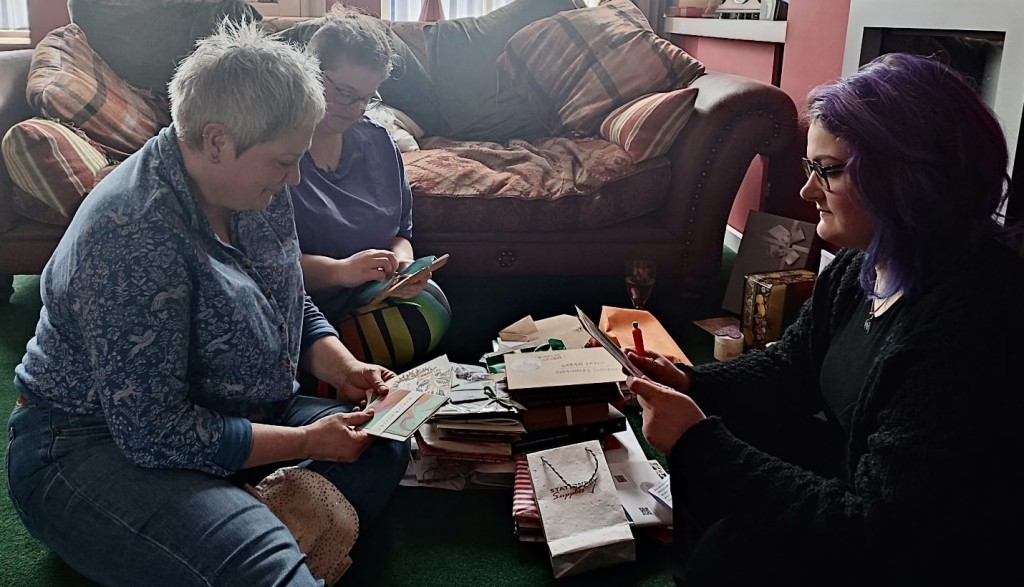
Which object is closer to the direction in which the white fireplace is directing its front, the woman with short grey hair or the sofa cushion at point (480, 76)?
the woman with short grey hair

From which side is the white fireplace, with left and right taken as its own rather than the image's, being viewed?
front

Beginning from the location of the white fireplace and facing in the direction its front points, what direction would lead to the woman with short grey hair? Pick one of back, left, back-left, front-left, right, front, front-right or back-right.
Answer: front-right

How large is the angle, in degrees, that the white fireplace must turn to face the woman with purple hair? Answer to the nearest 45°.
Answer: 0° — it already faces them

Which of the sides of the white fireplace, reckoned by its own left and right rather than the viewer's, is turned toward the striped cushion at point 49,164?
right

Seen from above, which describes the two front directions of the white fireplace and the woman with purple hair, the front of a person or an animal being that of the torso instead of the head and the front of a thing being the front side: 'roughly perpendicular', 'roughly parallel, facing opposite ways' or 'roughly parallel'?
roughly perpendicular

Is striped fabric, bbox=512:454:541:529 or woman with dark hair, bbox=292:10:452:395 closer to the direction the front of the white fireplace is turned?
the striped fabric

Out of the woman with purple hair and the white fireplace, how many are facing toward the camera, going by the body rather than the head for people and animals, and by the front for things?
1

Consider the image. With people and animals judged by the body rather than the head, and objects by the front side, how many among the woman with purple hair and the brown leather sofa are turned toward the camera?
1

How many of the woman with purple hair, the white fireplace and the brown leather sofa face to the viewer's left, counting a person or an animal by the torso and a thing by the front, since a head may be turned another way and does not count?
1

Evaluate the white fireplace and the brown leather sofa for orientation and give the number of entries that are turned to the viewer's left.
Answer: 0

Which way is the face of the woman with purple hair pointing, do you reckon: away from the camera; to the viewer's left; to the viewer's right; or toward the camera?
to the viewer's left

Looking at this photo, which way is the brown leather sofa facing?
toward the camera

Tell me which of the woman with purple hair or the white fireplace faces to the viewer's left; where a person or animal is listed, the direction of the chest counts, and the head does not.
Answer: the woman with purple hair

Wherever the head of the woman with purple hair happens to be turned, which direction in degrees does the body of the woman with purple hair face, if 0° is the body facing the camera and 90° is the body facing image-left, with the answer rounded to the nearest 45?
approximately 90°

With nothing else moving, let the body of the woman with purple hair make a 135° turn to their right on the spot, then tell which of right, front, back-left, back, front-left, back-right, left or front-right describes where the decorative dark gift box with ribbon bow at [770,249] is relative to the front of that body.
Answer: front-left
